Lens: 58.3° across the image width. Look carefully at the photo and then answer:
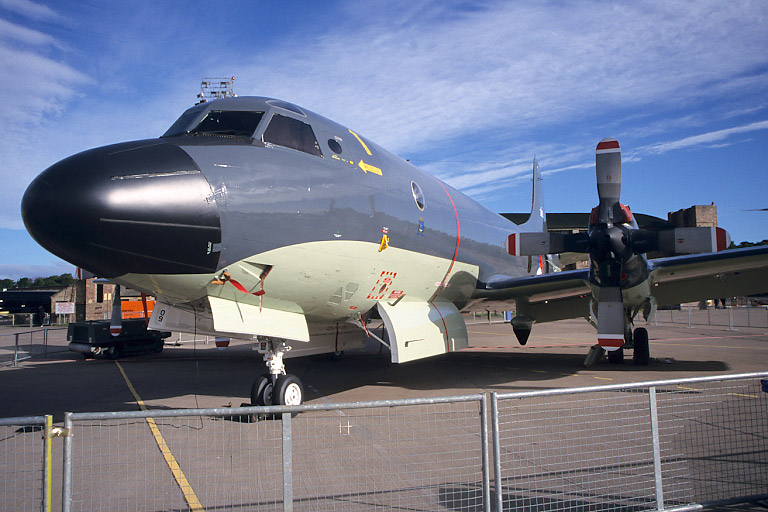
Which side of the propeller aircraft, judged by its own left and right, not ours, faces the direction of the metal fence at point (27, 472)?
front

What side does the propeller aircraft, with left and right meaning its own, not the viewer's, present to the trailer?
right

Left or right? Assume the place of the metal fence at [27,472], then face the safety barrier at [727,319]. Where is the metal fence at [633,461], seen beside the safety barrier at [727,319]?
right

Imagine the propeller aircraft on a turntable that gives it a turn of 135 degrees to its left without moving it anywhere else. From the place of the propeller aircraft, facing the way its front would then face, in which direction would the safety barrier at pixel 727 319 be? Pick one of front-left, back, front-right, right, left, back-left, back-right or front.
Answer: front-left

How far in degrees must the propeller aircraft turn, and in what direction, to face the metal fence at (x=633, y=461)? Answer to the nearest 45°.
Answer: approximately 90° to its left

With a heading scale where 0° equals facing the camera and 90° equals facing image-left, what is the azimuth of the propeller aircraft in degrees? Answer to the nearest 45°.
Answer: approximately 45°
